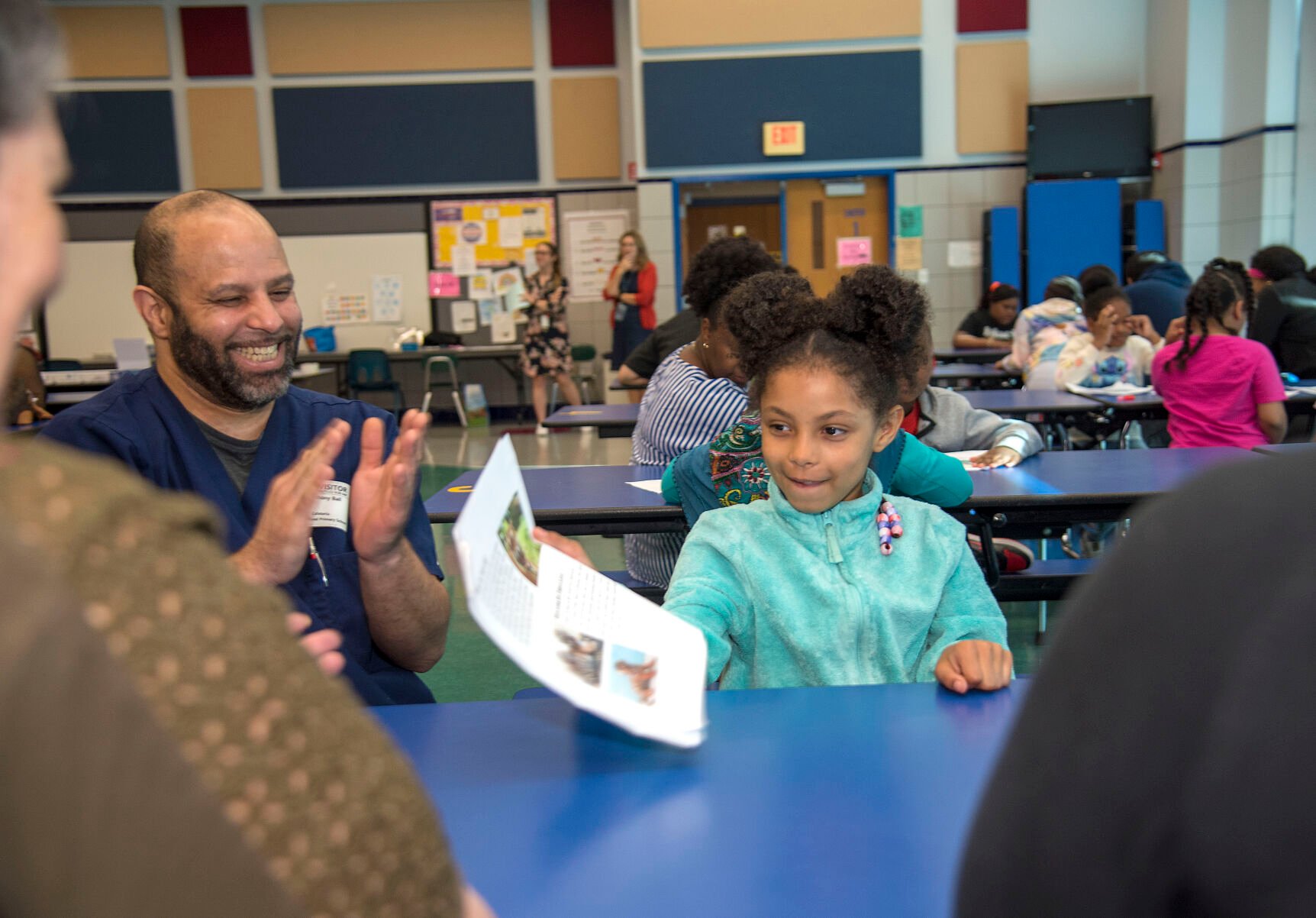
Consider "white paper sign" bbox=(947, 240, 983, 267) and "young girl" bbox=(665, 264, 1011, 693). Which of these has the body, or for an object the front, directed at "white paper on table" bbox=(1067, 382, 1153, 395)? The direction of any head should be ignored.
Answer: the white paper sign

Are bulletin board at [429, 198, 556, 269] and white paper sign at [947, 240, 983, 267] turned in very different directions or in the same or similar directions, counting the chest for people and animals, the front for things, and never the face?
same or similar directions

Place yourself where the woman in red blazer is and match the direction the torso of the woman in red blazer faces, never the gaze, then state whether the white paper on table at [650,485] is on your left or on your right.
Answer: on your left

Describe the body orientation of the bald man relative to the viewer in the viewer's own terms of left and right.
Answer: facing the viewer and to the right of the viewer

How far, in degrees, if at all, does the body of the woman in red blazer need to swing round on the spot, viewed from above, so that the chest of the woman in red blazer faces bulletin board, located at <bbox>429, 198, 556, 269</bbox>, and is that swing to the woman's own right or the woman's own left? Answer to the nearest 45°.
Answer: approximately 90° to the woman's own right

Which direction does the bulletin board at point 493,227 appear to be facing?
toward the camera

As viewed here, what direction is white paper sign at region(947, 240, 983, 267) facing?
toward the camera

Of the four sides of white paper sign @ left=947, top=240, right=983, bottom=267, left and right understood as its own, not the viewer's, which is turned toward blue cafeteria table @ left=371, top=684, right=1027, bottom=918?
front

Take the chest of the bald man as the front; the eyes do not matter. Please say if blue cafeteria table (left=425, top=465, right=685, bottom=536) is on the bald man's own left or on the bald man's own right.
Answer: on the bald man's own left

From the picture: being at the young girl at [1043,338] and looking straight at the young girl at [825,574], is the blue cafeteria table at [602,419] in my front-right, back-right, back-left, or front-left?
front-right

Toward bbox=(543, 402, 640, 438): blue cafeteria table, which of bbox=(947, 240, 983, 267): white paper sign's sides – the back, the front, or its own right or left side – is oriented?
front

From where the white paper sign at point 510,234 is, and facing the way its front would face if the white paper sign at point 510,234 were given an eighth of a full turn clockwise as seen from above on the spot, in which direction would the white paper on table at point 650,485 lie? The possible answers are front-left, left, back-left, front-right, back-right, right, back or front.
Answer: front-left

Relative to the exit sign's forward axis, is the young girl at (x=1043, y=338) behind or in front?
in front

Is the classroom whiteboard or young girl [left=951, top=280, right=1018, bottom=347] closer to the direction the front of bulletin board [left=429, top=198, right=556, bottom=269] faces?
the young girl

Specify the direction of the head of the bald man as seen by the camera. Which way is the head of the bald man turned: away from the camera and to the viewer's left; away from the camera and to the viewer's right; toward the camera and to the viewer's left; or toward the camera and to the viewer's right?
toward the camera and to the viewer's right

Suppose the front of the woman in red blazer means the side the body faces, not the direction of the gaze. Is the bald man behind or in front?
in front

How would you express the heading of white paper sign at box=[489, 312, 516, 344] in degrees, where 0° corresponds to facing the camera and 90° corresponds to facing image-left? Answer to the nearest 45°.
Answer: approximately 0°

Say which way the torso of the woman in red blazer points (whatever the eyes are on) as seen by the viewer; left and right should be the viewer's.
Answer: facing the viewer and to the left of the viewer

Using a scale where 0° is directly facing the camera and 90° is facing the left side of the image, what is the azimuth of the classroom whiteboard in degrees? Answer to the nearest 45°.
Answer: approximately 0°
